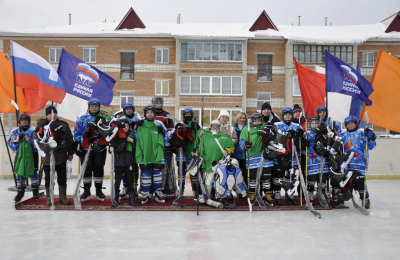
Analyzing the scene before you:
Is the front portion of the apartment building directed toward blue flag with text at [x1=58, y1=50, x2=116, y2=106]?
yes

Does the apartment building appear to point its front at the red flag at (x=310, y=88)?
yes

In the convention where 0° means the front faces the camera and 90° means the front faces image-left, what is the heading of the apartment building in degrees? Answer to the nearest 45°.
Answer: approximately 0°

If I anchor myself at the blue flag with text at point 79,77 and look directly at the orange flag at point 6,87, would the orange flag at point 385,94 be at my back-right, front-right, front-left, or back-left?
back-left

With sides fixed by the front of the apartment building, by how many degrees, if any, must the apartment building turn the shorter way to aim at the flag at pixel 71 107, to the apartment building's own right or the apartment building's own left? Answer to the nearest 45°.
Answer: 0° — it already faces it

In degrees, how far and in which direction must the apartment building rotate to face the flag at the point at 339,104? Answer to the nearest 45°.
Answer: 0° — it already faces it
